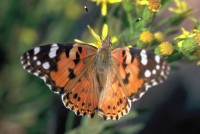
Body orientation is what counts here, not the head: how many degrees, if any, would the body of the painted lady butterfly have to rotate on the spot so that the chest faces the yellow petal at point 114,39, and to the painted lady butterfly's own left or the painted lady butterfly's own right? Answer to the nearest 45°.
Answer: approximately 45° to the painted lady butterfly's own right

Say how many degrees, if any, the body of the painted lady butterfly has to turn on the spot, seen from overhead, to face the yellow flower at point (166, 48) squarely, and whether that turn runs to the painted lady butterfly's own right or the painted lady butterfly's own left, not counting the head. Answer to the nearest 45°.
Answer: approximately 90° to the painted lady butterfly's own right

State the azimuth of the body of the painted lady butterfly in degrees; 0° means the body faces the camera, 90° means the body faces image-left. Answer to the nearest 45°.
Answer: approximately 180°

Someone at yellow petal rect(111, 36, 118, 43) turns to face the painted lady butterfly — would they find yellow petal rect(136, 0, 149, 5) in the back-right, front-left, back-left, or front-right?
back-left

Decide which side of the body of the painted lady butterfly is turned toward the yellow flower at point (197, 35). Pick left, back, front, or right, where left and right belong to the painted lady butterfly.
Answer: right

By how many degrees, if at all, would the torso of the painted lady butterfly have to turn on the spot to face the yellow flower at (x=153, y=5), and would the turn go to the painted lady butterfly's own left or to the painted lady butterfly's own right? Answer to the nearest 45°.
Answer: approximately 90° to the painted lady butterfly's own right
